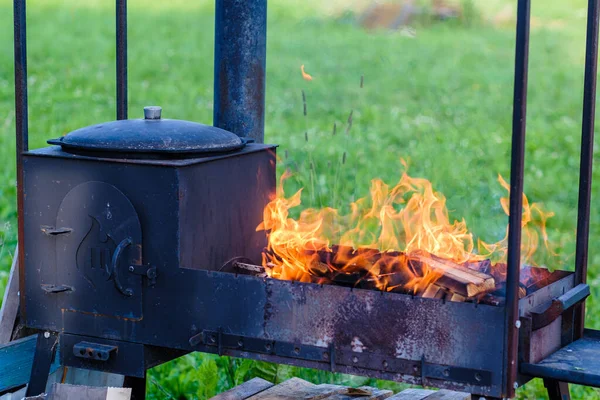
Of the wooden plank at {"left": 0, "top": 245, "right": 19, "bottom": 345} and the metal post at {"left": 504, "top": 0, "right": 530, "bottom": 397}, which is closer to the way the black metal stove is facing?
the wooden plank

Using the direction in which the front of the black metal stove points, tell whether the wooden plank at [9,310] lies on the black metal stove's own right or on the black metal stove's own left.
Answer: on the black metal stove's own right

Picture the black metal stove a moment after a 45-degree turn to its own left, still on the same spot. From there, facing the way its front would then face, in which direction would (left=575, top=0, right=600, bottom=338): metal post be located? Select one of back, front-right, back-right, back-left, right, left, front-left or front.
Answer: left

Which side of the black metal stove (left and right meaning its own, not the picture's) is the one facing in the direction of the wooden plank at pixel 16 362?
right

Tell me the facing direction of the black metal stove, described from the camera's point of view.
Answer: facing the viewer and to the left of the viewer

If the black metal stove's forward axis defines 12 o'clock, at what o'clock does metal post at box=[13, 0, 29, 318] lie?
The metal post is roughly at 2 o'clock from the black metal stove.
